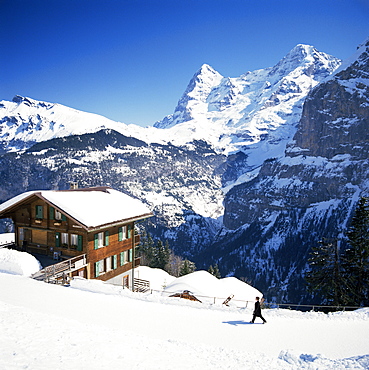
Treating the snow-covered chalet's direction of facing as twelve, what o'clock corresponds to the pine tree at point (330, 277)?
The pine tree is roughly at 8 o'clock from the snow-covered chalet.

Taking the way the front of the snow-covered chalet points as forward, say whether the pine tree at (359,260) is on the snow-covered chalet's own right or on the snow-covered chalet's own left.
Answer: on the snow-covered chalet's own left
